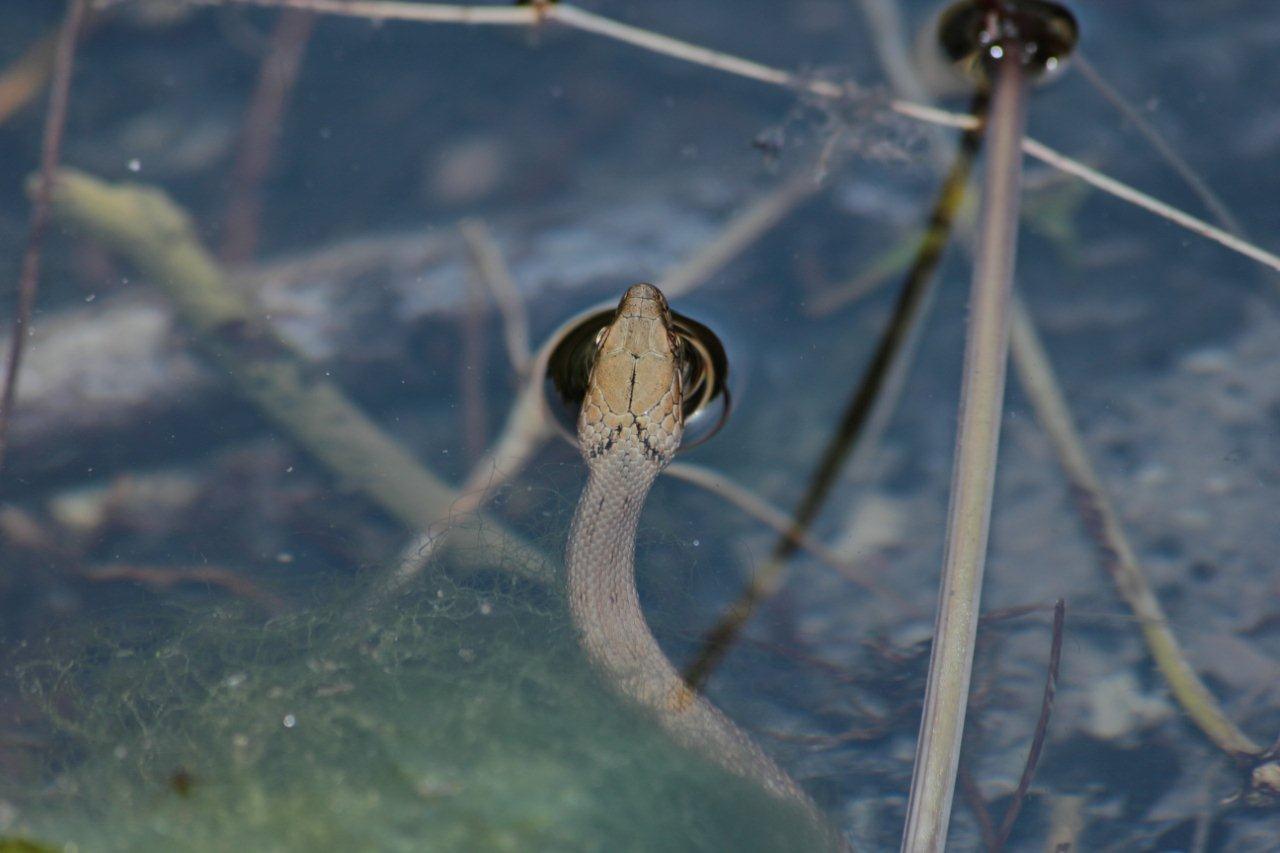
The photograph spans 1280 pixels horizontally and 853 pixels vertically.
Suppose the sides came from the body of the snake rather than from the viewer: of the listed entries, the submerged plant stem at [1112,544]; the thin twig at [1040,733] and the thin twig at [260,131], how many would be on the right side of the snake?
2

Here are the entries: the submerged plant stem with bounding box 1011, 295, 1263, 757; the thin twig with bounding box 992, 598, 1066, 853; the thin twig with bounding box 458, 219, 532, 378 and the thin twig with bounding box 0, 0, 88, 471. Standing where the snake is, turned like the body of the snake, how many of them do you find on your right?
2

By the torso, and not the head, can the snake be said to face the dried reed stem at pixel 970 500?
no

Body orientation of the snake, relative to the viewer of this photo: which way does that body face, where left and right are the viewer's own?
facing away from the viewer

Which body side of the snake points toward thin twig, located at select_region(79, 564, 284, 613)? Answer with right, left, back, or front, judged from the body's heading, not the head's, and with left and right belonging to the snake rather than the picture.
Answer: left

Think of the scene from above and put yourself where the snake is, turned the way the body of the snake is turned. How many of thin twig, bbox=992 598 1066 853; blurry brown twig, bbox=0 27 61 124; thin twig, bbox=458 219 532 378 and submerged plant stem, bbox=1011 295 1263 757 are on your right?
2

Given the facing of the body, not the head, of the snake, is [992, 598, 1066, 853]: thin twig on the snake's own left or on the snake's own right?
on the snake's own right

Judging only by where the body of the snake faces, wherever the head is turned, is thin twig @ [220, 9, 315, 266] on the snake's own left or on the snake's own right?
on the snake's own left
